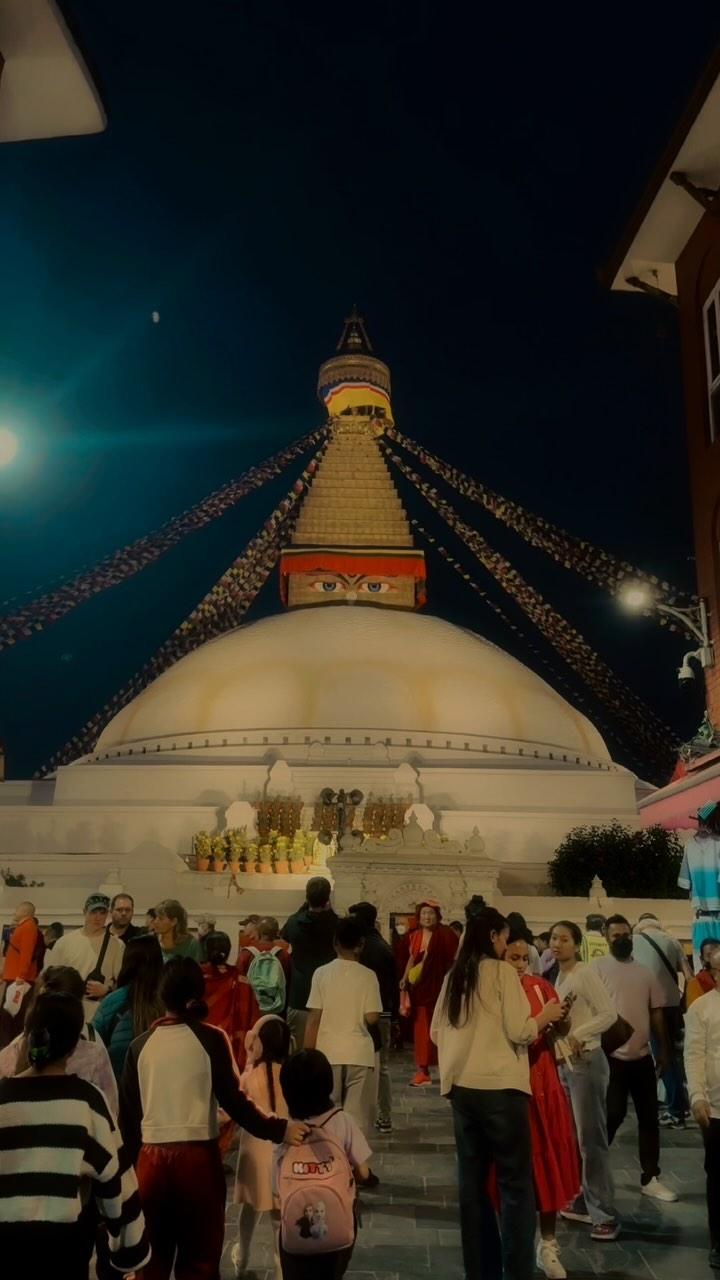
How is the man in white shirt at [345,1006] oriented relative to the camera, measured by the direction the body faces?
away from the camera

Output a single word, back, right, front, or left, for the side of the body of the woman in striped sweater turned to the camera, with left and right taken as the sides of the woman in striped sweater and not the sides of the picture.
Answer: back

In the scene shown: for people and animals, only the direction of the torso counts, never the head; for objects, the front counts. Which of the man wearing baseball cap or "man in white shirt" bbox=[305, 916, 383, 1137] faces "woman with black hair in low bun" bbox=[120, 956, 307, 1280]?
the man wearing baseball cap

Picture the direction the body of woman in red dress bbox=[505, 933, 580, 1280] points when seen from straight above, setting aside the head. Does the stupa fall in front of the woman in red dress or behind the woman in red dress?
behind

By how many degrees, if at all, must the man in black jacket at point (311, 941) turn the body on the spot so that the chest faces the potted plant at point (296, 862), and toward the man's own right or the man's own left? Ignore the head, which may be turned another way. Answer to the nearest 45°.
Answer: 0° — they already face it

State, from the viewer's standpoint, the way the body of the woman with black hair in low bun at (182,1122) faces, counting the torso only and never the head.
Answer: away from the camera

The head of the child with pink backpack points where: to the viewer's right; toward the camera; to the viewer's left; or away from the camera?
away from the camera

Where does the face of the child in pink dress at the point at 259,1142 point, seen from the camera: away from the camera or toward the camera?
away from the camera

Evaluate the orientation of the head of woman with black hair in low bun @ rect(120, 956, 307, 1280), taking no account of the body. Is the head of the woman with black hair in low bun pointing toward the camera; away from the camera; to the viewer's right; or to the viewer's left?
away from the camera

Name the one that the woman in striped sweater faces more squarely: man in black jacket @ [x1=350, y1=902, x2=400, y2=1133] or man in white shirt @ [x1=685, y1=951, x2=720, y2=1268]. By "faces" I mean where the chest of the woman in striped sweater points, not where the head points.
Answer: the man in black jacket

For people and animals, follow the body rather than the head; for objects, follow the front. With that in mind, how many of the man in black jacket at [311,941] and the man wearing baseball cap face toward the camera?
1

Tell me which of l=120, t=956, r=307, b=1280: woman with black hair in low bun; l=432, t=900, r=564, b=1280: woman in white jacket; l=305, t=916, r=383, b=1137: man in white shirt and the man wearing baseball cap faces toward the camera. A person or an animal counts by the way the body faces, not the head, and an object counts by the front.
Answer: the man wearing baseball cap

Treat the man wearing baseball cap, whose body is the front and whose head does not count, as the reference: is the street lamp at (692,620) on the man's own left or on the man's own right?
on the man's own left

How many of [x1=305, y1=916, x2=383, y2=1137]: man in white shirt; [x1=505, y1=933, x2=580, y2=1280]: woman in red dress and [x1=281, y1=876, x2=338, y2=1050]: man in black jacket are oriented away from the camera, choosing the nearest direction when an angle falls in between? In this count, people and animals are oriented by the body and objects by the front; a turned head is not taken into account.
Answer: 2
